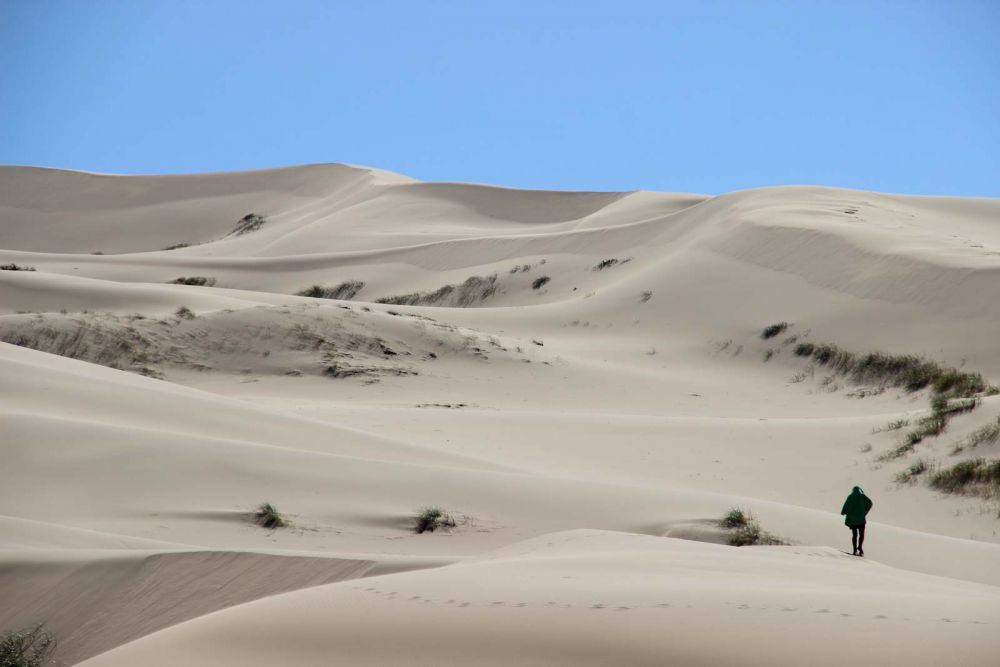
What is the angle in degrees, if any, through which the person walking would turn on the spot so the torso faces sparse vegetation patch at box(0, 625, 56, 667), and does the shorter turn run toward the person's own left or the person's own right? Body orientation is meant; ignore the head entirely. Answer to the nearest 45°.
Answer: approximately 135° to the person's own left

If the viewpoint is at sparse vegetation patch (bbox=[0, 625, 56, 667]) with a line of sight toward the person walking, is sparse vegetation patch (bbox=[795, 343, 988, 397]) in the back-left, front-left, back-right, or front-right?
front-left

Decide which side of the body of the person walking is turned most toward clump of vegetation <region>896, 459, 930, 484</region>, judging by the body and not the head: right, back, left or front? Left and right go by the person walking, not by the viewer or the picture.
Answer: front

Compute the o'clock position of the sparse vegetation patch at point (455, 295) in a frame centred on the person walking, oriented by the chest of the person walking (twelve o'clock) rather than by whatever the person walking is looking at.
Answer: The sparse vegetation patch is roughly at 11 o'clock from the person walking.

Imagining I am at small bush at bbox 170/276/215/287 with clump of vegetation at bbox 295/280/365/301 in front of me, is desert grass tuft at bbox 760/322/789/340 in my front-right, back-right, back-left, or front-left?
front-right

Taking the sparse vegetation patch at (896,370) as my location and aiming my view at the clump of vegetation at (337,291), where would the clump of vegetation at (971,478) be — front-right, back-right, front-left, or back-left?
back-left

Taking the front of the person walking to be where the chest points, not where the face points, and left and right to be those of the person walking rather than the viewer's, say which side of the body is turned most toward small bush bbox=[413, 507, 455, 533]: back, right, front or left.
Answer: left

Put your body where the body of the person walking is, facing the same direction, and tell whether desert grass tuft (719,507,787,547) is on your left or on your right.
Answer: on your left

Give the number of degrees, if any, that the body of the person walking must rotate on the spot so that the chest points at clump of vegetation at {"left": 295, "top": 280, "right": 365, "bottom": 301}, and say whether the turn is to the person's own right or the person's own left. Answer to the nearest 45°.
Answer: approximately 45° to the person's own left

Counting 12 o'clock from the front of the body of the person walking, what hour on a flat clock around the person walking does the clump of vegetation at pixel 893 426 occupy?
The clump of vegetation is roughly at 12 o'clock from the person walking.

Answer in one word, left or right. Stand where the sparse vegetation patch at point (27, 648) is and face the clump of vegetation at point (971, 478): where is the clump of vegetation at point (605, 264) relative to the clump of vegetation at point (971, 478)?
left

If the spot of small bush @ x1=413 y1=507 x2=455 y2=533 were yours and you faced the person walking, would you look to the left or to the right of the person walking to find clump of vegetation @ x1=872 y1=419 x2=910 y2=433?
left

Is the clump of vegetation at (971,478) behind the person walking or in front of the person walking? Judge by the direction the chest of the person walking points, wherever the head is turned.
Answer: in front

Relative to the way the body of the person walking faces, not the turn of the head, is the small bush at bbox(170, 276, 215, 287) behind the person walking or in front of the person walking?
in front

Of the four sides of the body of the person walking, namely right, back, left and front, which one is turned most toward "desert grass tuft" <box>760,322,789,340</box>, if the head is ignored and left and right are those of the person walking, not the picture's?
front

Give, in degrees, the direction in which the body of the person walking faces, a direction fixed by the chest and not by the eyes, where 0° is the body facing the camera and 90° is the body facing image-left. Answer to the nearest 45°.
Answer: approximately 180°

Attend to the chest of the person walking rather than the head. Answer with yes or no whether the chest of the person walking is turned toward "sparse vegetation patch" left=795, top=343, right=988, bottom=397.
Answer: yes

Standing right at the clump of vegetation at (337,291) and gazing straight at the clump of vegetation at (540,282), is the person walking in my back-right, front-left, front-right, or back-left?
front-right

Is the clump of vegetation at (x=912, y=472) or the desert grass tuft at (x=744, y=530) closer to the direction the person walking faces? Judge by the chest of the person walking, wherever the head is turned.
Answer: the clump of vegetation

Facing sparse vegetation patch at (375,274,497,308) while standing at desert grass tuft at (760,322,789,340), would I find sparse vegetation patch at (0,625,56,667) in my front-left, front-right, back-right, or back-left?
back-left

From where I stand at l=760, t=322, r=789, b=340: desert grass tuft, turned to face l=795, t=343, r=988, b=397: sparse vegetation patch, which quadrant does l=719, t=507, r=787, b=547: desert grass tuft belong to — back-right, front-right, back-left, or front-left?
front-right
